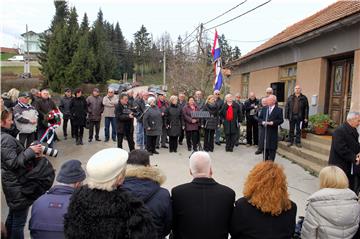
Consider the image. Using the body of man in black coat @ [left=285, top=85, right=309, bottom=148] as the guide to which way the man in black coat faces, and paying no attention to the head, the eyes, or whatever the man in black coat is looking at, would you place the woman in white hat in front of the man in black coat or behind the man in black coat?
in front

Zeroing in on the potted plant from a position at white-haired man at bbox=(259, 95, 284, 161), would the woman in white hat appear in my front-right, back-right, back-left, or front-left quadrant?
back-right

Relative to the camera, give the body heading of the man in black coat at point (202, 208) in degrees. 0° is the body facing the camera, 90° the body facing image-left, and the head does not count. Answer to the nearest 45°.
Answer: approximately 180°

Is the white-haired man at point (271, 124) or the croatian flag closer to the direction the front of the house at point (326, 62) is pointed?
the white-haired man

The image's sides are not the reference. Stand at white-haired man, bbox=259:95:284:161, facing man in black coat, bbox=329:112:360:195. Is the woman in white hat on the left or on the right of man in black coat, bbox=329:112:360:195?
right

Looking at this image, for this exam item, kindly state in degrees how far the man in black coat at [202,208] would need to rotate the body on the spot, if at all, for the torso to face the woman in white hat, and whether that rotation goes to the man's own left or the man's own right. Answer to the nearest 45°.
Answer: approximately 135° to the man's own left

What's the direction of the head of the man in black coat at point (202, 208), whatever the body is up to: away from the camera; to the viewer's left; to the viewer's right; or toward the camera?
away from the camera
